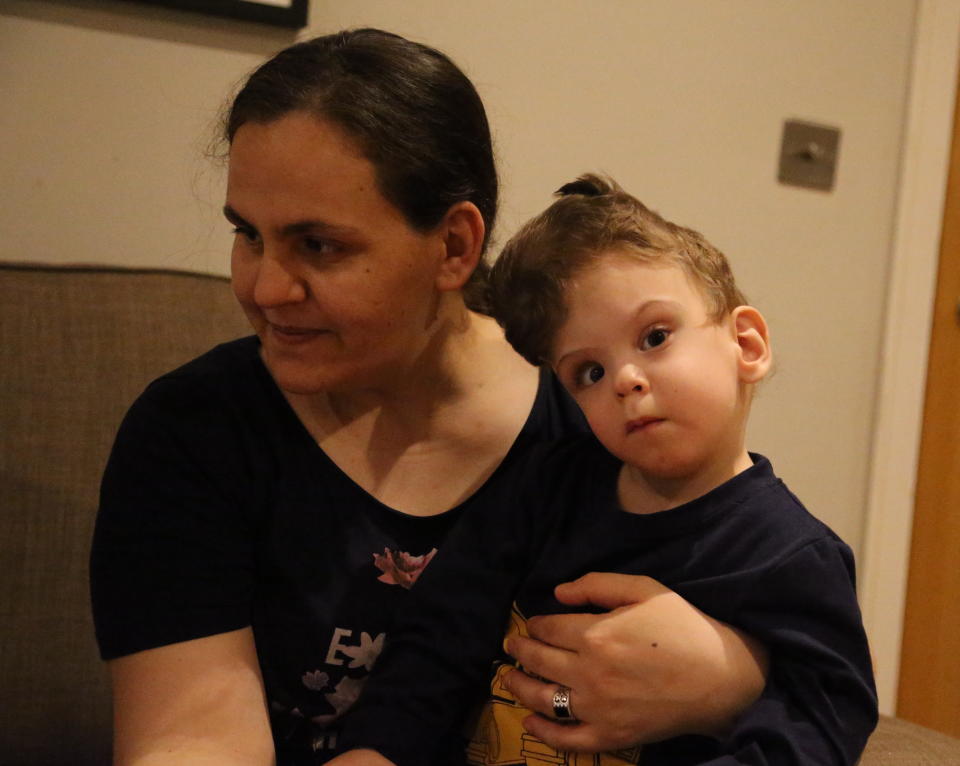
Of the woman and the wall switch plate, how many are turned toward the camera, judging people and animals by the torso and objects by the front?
2

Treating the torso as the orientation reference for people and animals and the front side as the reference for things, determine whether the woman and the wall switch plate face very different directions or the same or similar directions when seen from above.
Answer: same or similar directions

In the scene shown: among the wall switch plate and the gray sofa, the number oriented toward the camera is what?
2

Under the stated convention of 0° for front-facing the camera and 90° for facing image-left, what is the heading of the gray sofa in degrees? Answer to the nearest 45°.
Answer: approximately 0°

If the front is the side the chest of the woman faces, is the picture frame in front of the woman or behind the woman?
behind

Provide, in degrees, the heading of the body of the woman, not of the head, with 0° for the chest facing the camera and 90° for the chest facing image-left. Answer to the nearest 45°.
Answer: approximately 0°

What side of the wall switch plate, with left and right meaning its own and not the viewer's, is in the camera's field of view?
front

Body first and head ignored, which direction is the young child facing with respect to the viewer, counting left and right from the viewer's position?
facing the viewer and to the left of the viewer

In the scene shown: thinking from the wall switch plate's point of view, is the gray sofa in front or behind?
in front

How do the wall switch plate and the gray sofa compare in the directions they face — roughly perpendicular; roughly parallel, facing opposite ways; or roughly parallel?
roughly parallel

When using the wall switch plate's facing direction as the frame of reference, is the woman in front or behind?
in front

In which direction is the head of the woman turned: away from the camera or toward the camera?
toward the camera
